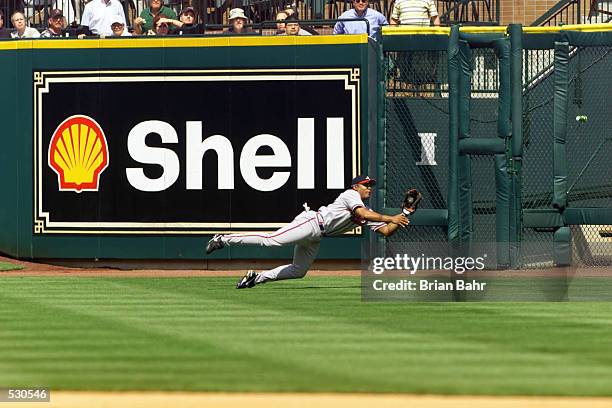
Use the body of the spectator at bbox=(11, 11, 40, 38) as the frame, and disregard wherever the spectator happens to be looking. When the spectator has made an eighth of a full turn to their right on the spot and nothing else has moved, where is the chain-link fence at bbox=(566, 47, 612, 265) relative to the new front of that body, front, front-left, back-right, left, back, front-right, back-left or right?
left

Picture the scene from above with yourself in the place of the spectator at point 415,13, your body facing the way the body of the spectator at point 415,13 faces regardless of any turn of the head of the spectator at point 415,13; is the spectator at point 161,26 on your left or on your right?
on your right

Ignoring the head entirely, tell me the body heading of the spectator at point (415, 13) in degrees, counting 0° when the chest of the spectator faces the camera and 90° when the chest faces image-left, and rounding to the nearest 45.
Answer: approximately 0°

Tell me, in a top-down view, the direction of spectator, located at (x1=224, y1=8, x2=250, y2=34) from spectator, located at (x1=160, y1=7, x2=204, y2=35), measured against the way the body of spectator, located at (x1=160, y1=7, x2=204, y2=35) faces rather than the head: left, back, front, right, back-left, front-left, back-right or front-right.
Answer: front-left

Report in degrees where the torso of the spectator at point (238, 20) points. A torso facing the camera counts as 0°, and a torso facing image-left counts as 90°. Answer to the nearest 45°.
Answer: approximately 0°

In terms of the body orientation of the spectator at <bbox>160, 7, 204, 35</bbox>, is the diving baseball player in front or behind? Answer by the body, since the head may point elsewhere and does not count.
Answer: in front

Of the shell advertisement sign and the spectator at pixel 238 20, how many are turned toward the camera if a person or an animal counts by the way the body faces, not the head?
2

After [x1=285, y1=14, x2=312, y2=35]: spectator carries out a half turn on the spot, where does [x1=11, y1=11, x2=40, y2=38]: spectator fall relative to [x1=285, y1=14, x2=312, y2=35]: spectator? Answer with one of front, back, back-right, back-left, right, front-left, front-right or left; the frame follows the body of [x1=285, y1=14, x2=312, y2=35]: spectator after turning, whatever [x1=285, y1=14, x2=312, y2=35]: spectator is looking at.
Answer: left
